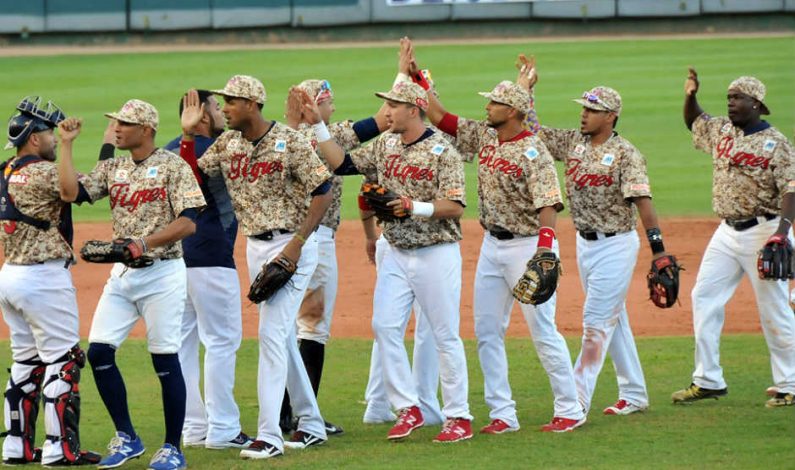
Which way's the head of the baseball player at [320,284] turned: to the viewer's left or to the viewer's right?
to the viewer's right

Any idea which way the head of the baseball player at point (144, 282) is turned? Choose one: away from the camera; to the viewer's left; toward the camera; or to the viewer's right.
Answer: to the viewer's left

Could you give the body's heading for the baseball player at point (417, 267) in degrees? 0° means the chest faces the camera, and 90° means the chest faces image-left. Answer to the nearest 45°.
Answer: approximately 45°

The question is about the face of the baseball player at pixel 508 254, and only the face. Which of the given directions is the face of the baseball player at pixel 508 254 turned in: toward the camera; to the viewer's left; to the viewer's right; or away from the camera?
to the viewer's left

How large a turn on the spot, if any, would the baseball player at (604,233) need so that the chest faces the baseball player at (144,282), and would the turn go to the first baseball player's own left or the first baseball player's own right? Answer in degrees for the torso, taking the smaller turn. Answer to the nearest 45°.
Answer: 0° — they already face them

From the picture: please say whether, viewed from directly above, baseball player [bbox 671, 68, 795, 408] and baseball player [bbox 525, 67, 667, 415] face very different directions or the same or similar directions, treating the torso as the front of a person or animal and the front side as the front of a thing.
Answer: same or similar directions

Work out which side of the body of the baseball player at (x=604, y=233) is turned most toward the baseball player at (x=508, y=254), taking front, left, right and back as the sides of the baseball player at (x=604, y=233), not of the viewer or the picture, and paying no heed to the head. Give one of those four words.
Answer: front

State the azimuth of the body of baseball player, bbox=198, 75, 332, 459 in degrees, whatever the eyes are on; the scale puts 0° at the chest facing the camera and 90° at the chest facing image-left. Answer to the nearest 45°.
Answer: approximately 45°

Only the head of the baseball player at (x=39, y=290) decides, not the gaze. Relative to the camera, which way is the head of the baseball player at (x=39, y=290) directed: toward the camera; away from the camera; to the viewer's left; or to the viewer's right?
to the viewer's right

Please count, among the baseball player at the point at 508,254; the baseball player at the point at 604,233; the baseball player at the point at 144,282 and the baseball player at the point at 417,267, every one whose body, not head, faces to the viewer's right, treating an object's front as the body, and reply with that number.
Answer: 0

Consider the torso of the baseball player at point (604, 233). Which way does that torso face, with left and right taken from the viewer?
facing the viewer and to the left of the viewer

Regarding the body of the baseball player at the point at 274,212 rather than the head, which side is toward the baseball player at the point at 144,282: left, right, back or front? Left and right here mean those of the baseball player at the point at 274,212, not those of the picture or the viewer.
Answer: front

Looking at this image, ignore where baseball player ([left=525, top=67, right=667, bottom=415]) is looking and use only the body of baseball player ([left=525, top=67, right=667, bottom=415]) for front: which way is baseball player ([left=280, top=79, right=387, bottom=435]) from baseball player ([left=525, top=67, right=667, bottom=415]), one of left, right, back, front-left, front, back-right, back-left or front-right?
front-right

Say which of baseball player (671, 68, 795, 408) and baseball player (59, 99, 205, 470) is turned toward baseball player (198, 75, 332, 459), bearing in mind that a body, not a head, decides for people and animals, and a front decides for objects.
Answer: baseball player (671, 68, 795, 408)

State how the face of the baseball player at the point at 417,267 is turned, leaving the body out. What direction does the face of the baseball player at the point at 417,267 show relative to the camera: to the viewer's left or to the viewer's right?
to the viewer's left

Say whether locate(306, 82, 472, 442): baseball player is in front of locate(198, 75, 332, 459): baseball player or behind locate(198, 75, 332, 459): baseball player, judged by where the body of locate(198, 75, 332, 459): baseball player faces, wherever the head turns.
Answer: behind

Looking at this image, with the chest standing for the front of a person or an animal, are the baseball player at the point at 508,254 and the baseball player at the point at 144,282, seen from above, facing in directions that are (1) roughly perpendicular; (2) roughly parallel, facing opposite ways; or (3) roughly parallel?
roughly parallel
